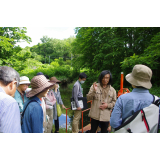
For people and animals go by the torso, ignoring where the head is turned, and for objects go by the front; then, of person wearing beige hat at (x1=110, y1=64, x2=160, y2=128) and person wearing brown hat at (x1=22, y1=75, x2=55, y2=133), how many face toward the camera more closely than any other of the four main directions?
0

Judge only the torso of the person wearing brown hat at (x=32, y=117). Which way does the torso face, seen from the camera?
to the viewer's right

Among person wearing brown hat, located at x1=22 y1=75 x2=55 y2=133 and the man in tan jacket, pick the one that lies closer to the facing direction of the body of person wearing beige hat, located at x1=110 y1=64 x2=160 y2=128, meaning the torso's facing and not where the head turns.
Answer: the man in tan jacket

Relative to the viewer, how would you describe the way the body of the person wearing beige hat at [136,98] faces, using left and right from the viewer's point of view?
facing away from the viewer and to the left of the viewer

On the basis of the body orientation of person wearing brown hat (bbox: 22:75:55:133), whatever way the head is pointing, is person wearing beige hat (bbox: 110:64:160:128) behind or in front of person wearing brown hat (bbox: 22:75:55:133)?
in front

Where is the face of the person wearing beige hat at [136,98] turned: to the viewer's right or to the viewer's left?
to the viewer's left

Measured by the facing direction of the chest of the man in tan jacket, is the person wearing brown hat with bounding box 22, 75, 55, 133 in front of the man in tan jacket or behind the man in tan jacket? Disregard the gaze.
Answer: in front

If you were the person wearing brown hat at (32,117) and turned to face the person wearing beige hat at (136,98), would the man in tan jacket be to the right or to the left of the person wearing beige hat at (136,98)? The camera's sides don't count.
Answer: left

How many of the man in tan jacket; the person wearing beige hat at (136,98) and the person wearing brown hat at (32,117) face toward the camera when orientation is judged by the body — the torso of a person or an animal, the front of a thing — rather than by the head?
1

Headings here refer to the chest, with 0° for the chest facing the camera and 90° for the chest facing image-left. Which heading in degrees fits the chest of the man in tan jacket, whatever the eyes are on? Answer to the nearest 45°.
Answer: approximately 0°
